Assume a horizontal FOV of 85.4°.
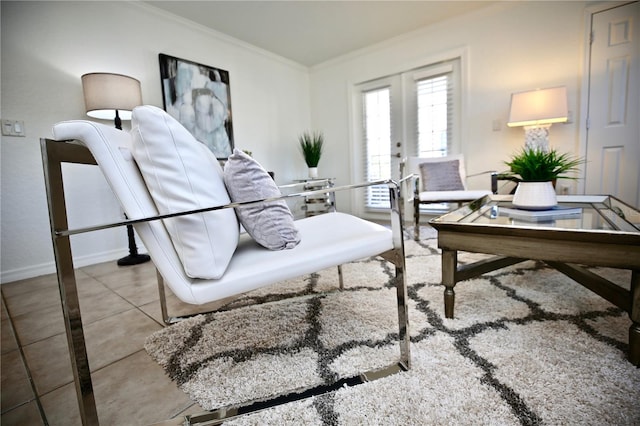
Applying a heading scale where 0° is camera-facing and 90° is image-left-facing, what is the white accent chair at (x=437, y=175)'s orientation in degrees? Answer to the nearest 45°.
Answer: approximately 315°

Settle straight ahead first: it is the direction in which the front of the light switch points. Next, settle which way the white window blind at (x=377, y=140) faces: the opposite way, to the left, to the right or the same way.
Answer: to the right

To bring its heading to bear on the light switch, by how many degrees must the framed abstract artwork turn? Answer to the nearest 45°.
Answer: approximately 90° to its right

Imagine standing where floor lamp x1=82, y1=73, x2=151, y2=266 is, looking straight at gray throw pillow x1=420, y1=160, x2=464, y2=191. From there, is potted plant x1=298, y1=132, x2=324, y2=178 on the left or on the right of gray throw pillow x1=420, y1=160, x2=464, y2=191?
left

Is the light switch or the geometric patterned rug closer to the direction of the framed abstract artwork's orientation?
the geometric patterned rug

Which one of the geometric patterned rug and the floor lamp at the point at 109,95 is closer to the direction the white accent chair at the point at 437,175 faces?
the geometric patterned rug

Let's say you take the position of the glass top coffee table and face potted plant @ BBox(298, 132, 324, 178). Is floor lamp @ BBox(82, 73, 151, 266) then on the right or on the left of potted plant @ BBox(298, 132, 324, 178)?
left

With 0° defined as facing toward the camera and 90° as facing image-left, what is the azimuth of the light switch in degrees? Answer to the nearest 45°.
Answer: approximately 0°
